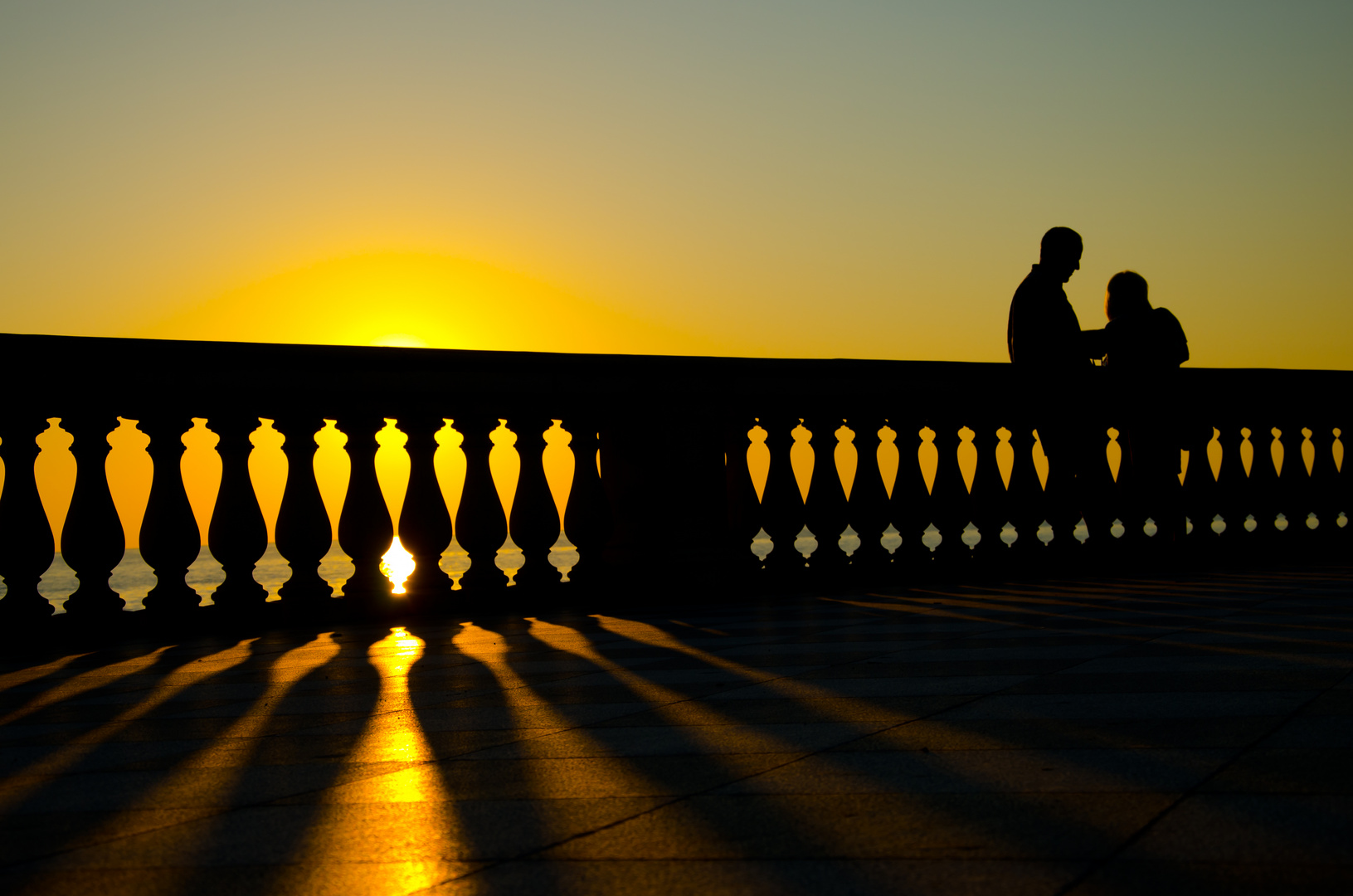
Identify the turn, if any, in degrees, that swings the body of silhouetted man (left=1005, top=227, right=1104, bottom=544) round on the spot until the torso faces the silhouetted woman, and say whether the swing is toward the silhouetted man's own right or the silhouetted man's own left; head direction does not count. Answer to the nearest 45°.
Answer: approximately 45° to the silhouetted man's own left

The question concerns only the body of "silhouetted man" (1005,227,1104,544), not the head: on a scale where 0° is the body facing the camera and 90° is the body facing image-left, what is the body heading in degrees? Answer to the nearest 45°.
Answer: approximately 270°
